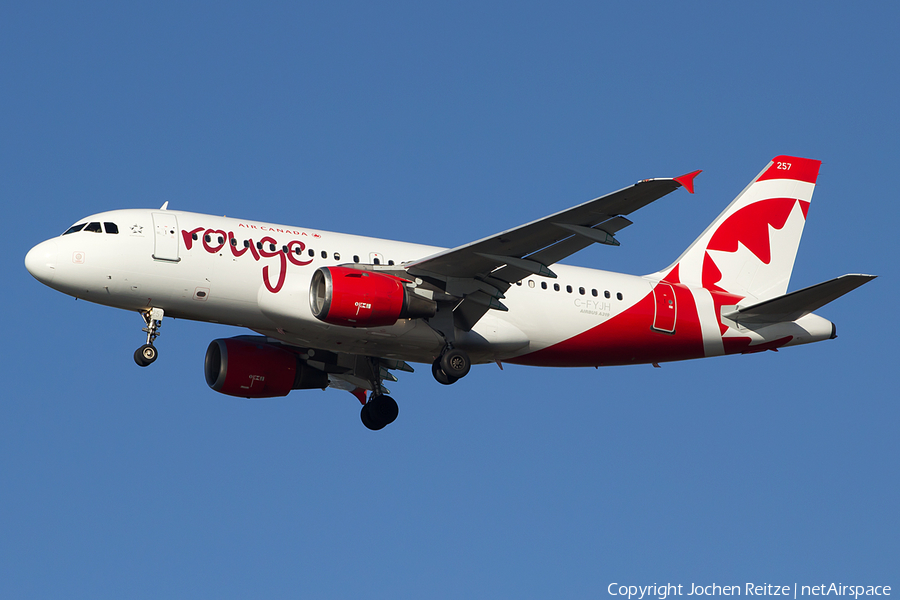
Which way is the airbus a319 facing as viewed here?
to the viewer's left
